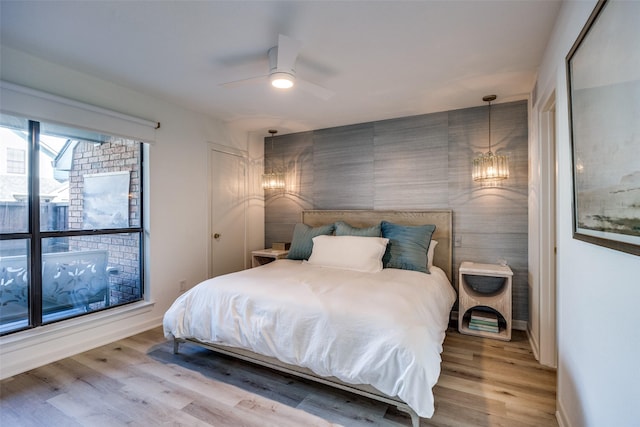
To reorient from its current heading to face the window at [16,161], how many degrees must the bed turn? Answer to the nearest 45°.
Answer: approximately 45° to its right

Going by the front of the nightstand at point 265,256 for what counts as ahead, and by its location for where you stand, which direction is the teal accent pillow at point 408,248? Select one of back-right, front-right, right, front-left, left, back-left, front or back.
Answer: left

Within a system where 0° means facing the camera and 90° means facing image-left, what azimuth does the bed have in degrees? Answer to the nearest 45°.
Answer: approximately 45°

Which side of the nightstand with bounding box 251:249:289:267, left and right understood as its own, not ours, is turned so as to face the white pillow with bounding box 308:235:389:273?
left

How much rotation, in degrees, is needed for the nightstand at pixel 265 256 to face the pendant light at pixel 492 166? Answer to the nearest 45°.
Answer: approximately 90° to its left

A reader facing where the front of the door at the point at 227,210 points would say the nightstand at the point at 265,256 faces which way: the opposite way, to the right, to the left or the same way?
to the right

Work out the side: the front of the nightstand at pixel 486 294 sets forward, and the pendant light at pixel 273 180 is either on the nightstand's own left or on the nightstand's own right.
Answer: on the nightstand's own right

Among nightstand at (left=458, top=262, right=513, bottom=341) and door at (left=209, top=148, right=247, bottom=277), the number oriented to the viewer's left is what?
0

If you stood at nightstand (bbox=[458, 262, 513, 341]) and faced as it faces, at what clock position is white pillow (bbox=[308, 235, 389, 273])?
The white pillow is roughly at 2 o'clock from the nightstand.
